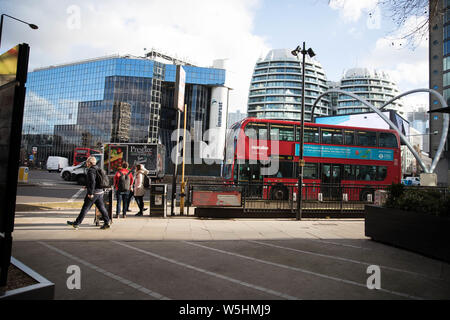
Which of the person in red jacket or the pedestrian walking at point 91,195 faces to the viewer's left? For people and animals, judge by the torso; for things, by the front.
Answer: the pedestrian walking

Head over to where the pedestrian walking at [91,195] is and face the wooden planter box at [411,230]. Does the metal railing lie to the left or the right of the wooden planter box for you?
left

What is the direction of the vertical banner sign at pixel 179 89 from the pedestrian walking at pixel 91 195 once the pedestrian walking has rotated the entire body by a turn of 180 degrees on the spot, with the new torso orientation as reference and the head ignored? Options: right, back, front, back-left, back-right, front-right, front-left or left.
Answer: front-left

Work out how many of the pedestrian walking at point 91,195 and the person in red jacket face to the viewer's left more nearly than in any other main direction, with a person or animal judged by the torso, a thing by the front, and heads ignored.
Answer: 1

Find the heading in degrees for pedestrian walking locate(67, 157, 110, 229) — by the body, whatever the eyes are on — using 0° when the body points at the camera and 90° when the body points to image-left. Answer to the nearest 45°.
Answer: approximately 90°

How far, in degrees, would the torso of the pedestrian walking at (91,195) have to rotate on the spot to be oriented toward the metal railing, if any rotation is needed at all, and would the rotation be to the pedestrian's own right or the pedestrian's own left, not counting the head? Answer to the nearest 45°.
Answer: approximately 180°
